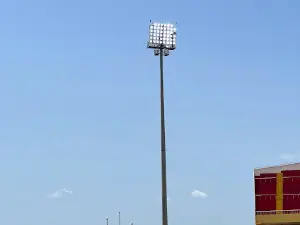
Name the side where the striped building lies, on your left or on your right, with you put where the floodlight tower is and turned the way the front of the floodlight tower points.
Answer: on your left

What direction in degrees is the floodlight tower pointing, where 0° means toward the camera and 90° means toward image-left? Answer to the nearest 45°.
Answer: approximately 0°
